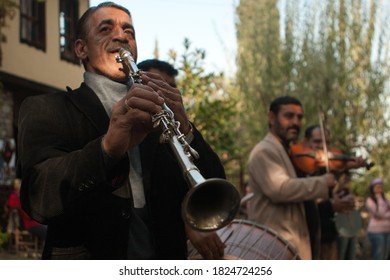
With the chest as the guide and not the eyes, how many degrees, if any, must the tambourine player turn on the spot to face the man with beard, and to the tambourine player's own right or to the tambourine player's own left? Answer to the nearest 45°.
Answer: approximately 45° to the tambourine player's own right

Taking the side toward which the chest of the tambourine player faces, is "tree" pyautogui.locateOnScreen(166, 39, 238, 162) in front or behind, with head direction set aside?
behind
